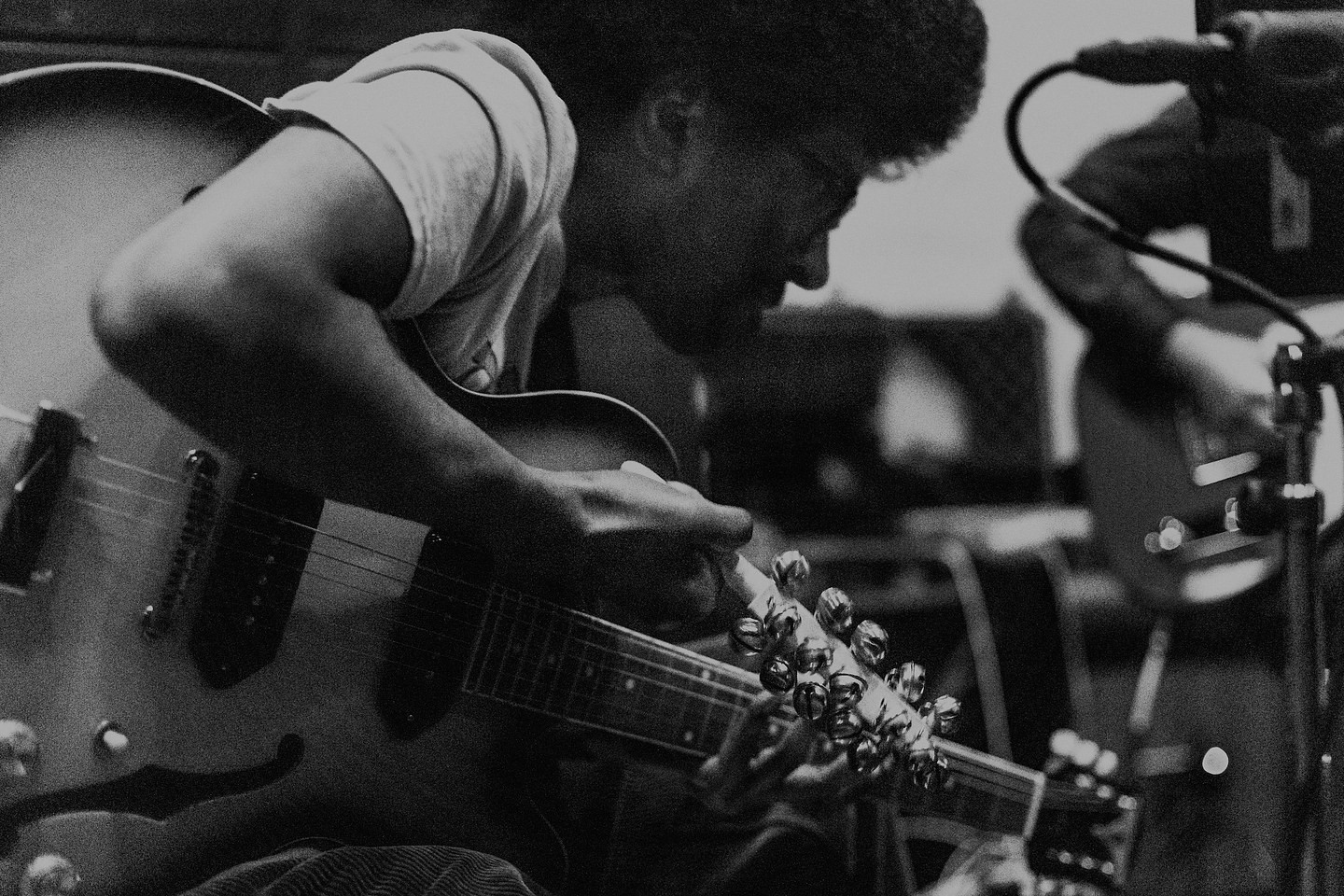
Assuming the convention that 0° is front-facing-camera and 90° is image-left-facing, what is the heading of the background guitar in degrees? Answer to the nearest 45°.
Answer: approximately 0°

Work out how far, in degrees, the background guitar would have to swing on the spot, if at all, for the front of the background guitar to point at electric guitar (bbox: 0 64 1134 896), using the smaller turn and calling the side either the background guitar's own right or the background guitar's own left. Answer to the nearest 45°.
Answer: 0° — it already faces it
